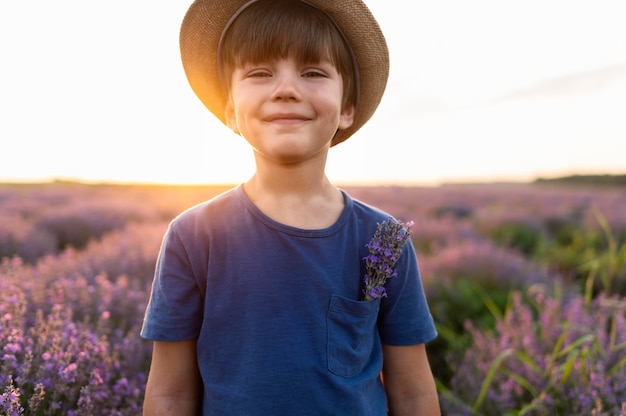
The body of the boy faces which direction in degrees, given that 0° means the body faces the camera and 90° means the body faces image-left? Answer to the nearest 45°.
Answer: approximately 0°

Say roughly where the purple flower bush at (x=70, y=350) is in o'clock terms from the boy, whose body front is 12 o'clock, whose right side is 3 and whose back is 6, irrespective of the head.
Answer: The purple flower bush is roughly at 4 o'clock from the boy.

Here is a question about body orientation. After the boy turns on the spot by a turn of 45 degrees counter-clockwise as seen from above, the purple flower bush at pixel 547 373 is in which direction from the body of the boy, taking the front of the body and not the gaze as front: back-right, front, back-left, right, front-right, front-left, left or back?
left
